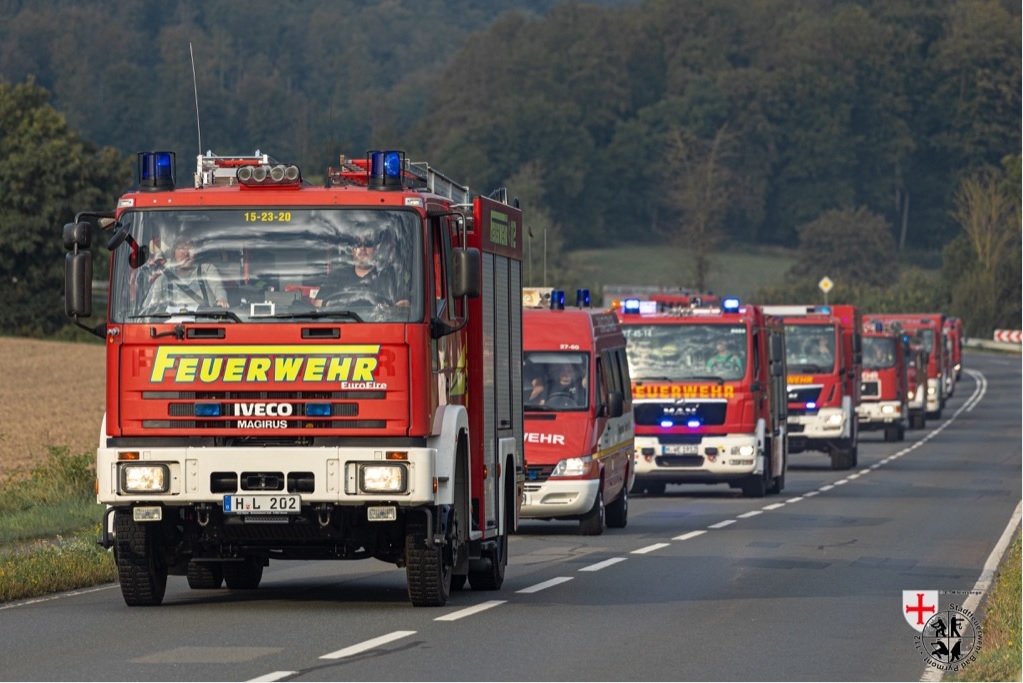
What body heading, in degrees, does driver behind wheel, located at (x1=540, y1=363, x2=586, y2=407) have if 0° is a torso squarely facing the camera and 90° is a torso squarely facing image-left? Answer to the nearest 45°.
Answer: approximately 0°

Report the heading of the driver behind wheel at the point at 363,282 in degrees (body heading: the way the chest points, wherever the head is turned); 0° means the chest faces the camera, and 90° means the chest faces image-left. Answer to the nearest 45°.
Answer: approximately 0°

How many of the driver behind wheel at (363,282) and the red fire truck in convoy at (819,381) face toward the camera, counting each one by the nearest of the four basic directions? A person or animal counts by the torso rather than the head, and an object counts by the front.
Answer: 2
